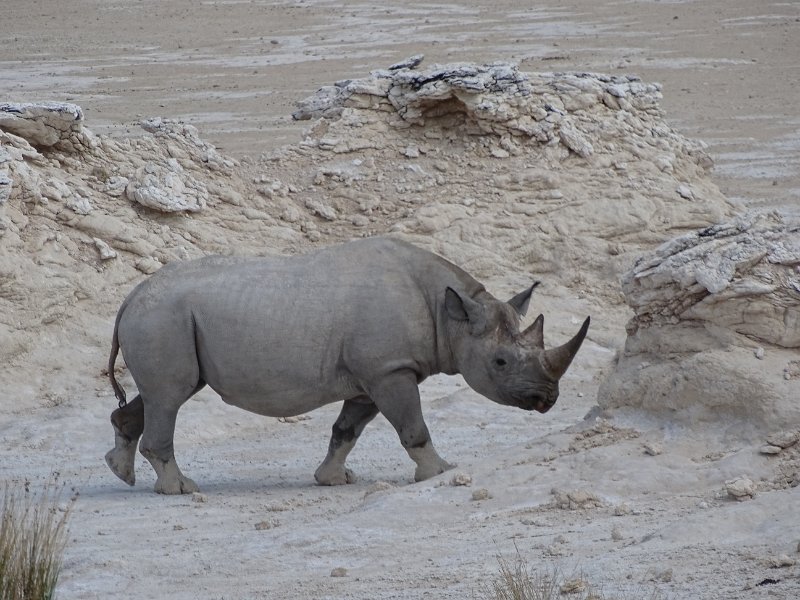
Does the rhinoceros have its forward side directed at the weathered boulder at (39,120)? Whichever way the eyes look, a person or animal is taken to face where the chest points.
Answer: no

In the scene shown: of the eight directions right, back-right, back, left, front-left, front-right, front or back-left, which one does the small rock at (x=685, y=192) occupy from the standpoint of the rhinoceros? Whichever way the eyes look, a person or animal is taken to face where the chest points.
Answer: front-left

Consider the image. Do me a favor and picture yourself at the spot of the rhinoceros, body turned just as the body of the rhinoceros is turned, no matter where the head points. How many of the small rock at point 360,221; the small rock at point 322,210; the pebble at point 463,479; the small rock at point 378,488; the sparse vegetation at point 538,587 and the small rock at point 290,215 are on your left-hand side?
3

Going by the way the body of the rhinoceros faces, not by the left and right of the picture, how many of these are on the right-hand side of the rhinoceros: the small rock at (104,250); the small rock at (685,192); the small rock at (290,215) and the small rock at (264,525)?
1

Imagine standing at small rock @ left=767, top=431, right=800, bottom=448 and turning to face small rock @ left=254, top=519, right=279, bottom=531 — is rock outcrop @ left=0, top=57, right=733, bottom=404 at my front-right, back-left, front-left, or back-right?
front-right

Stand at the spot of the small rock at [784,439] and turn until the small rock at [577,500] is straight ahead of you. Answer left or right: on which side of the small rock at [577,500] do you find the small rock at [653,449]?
right

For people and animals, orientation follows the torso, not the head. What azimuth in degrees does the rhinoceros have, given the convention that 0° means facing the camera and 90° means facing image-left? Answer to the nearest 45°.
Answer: approximately 270°

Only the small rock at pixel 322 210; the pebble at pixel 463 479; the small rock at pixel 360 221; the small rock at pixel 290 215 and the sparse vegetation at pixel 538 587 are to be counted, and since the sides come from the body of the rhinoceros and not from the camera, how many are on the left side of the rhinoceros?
3

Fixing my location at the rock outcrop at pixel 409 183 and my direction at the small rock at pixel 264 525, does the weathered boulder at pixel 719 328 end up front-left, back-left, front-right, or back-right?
front-left

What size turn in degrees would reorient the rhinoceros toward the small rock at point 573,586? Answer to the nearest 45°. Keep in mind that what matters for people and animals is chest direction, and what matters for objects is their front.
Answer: approximately 90° to its right

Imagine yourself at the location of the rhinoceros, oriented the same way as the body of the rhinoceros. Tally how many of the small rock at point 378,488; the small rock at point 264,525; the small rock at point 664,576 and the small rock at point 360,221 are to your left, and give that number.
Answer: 1

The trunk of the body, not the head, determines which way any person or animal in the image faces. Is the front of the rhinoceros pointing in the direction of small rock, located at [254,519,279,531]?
no

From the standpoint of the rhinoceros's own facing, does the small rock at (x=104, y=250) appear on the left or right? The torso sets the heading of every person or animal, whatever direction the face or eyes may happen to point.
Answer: on its left

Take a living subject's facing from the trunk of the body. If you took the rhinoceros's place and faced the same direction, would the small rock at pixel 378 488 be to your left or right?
on your right

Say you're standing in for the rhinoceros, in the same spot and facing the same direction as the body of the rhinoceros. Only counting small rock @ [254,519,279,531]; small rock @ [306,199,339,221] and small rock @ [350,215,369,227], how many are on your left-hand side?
2

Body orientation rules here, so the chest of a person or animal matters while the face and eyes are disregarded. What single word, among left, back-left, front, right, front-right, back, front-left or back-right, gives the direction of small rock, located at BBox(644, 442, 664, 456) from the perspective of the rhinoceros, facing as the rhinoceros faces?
front-right

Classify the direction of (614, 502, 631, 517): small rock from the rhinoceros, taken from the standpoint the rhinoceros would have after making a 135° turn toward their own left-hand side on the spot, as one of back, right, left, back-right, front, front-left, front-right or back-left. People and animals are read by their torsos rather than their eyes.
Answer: back

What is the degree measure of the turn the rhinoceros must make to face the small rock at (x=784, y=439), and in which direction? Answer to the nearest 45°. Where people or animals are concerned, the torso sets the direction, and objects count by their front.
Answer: approximately 45° to its right
